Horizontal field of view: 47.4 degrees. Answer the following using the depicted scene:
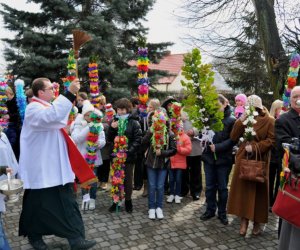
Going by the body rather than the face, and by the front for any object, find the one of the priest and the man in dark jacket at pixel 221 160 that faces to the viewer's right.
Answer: the priest

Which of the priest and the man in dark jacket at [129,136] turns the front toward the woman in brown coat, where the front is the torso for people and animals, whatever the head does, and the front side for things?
the priest

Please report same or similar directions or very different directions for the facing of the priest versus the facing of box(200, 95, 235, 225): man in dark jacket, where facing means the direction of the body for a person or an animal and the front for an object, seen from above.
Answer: very different directions

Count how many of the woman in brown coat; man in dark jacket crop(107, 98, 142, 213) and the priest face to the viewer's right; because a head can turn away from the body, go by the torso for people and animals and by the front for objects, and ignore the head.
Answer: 1

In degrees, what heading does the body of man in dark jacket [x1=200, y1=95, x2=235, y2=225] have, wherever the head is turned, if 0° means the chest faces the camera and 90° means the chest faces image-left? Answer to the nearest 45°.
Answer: approximately 45°

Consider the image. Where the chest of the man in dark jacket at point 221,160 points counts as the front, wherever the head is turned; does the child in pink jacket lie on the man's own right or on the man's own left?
on the man's own right

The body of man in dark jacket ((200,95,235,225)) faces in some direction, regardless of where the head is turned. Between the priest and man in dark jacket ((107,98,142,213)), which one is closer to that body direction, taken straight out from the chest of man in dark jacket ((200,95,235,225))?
the priest

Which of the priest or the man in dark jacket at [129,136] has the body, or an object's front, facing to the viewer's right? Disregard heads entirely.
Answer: the priest

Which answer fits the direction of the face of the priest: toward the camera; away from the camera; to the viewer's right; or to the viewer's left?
to the viewer's right

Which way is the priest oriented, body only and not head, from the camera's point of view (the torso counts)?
to the viewer's right

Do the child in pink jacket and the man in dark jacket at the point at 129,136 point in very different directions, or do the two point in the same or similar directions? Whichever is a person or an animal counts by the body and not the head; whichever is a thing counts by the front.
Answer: same or similar directions

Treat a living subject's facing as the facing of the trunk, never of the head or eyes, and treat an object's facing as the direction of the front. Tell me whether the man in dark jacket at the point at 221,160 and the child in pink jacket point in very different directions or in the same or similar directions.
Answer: same or similar directions

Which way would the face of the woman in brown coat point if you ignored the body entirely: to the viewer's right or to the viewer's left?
to the viewer's left

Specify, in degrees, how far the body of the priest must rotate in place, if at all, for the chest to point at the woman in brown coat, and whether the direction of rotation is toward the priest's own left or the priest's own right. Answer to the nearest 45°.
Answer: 0° — they already face them

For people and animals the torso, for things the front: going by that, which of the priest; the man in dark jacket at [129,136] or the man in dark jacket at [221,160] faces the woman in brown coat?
the priest

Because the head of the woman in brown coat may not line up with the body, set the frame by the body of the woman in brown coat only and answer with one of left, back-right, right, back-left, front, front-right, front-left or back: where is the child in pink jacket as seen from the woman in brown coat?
right

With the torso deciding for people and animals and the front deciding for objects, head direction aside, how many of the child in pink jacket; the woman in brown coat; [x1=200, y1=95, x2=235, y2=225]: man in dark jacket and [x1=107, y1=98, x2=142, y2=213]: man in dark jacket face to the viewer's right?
0
